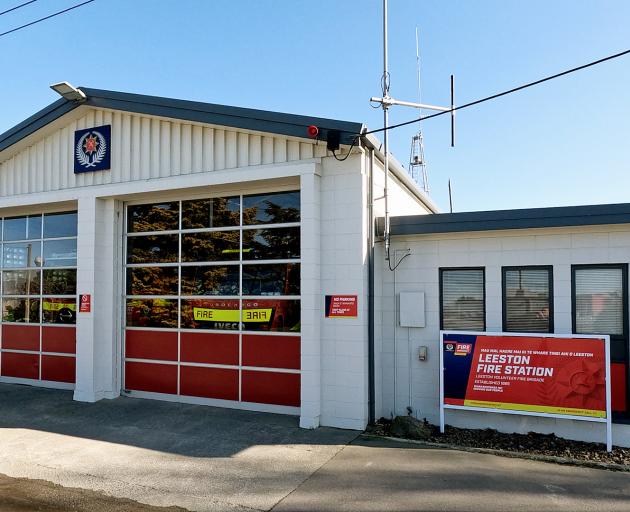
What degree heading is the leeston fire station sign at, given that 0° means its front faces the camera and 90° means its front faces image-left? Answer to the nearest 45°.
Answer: approximately 45°

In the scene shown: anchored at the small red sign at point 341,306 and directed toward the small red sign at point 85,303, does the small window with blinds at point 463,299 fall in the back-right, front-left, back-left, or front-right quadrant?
back-right

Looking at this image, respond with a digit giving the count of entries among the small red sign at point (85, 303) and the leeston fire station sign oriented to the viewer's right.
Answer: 0

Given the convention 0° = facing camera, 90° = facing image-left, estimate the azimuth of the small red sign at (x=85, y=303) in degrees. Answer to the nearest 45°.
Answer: approximately 0°

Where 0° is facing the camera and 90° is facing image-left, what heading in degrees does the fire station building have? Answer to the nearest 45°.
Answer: approximately 45°

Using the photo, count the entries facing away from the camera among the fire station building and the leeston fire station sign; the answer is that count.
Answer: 0

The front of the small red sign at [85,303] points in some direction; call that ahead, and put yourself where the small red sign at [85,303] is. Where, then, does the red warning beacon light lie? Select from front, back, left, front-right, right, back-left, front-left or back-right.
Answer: front-left
